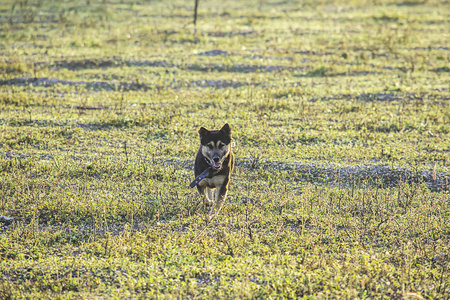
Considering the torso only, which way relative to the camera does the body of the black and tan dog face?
toward the camera
